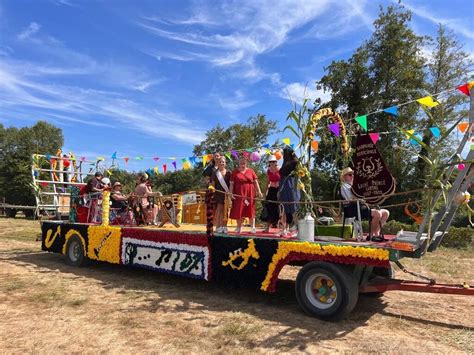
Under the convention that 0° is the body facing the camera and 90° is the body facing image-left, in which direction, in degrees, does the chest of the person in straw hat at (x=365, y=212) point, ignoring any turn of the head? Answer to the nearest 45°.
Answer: approximately 270°

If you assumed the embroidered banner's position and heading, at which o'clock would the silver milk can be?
The silver milk can is roughly at 3 o'clock from the embroidered banner.

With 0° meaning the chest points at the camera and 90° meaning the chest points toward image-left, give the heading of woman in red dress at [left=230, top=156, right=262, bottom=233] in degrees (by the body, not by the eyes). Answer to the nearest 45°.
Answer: approximately 0°

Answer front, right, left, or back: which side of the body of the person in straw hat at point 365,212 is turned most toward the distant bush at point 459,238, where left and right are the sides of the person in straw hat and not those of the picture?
left

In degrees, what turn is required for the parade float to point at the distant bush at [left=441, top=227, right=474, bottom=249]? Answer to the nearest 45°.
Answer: approximately 90° to its left

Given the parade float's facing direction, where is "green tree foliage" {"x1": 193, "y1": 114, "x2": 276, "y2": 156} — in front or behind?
behind

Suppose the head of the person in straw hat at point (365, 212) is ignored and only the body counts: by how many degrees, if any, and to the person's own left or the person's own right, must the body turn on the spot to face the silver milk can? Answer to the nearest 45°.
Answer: approximately 135° to the person's own right

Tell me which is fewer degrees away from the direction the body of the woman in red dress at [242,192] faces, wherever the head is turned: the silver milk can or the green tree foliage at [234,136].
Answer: the silver milk can

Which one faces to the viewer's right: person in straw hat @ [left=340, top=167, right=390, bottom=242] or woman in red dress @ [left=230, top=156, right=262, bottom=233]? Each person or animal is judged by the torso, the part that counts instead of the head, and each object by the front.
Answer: the person in straw hat

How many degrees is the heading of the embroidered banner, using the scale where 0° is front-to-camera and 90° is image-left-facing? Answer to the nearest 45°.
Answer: approximately 0°
